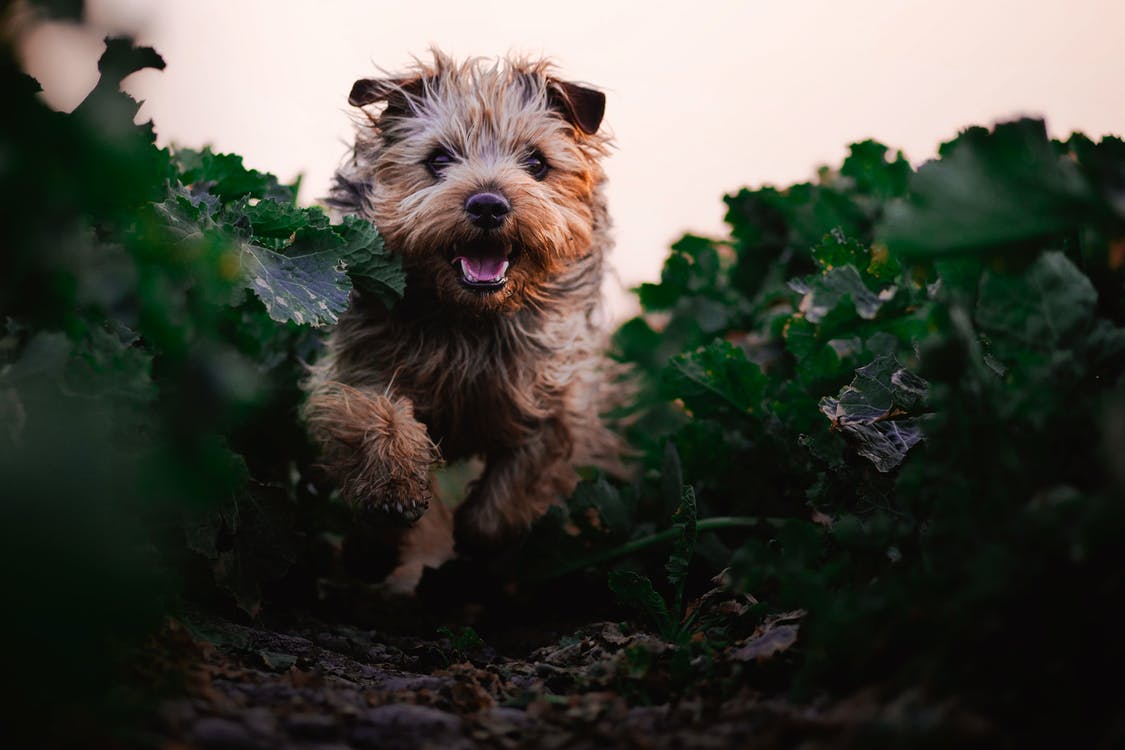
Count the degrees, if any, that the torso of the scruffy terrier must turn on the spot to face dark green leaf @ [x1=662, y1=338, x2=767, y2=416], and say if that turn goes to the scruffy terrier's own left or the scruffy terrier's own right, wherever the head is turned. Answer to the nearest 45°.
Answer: approximately 45° to the scruffy terrier's own left

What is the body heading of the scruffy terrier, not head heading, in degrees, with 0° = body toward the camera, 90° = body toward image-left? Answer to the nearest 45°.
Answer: approximately 0°

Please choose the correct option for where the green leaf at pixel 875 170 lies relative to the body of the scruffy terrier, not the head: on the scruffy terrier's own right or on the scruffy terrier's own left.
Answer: on the scruffy terrier's own left
